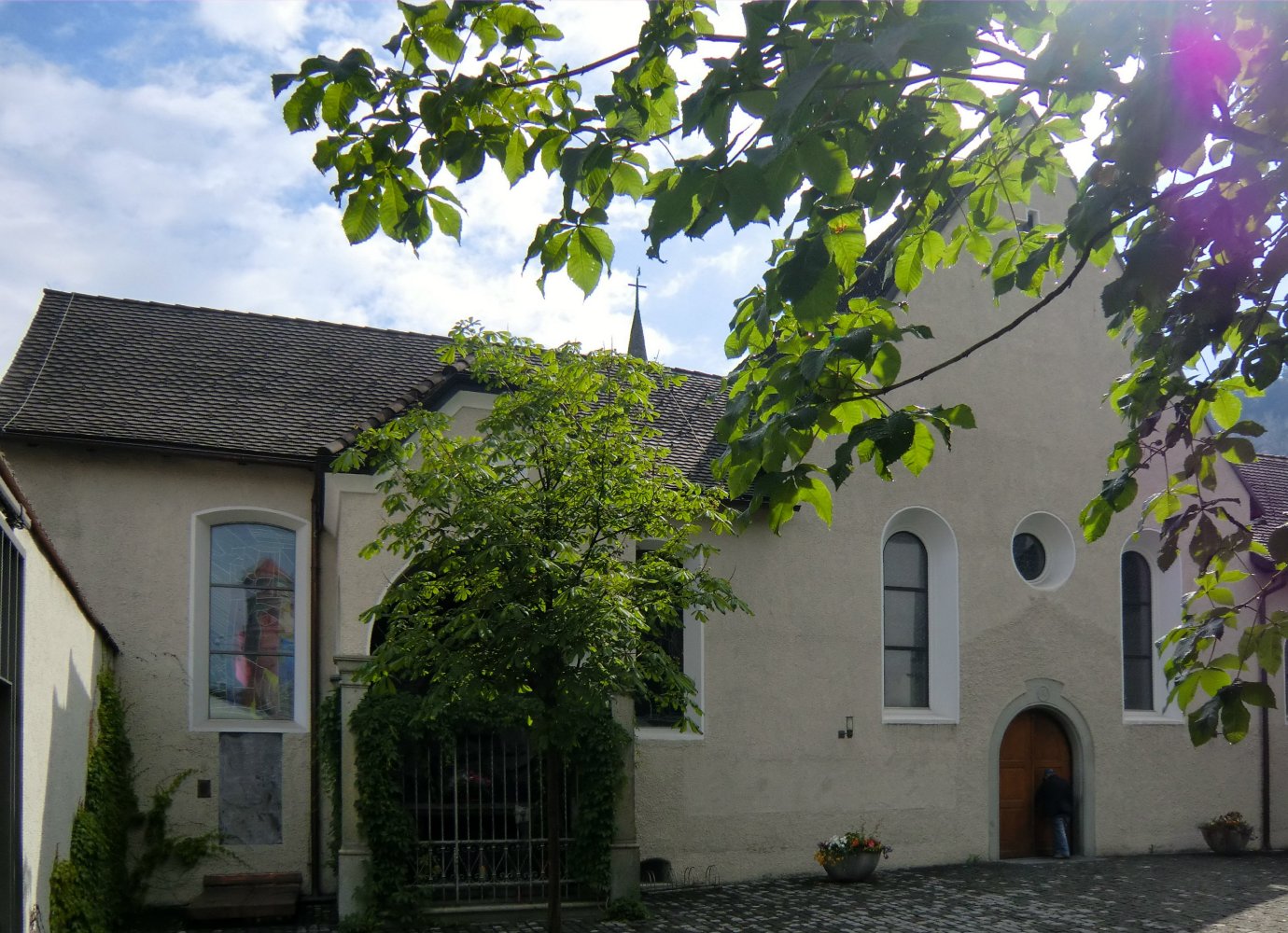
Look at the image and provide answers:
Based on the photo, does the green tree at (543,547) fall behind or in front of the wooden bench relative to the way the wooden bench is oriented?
in front

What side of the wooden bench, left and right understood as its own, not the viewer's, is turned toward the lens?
front

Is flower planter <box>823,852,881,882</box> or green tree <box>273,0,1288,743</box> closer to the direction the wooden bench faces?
the green tree

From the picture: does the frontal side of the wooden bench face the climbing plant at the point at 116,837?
no

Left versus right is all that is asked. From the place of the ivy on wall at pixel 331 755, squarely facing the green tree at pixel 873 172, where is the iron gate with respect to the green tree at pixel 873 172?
left

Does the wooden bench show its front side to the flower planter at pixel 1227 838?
no

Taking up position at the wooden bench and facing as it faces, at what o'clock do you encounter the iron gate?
The iron gate is roughly at 10 o'clock from the wooden bench.

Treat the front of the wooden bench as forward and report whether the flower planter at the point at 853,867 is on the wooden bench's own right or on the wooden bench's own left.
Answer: on the wooden bench's own left
